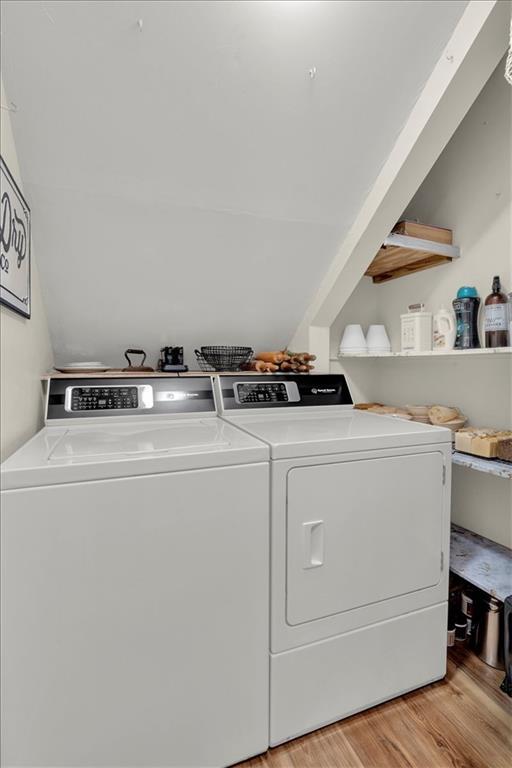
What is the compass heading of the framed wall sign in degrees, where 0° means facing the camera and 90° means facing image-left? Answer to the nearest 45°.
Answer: approximately 270°

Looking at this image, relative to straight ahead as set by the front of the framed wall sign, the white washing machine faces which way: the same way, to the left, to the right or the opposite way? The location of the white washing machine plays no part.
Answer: to the right

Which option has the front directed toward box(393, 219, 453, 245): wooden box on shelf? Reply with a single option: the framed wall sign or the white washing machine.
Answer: the framed wall sign

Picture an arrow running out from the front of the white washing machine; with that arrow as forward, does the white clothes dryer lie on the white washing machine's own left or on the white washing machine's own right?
on the white washing machine's own left

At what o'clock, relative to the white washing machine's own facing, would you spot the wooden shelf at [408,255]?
The wooden shelf is roughly at 8 o'clock from the white washing machine.

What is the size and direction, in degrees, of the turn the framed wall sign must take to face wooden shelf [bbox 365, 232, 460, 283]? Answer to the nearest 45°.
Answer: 0° — it already faces it

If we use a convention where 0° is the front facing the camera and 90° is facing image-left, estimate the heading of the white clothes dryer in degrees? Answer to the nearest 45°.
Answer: approximately 315°

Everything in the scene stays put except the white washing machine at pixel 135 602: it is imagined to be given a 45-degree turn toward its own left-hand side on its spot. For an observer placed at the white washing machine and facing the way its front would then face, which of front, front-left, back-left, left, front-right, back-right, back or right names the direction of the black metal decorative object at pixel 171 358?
back-left

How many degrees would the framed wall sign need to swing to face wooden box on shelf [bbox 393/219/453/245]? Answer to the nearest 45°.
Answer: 0° — it already faces it

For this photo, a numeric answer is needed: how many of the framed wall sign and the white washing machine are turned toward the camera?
1

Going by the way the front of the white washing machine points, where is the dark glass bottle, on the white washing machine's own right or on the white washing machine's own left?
on the white washing machine's own left

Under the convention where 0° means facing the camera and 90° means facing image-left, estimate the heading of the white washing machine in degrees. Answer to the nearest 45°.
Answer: approximately 0°
